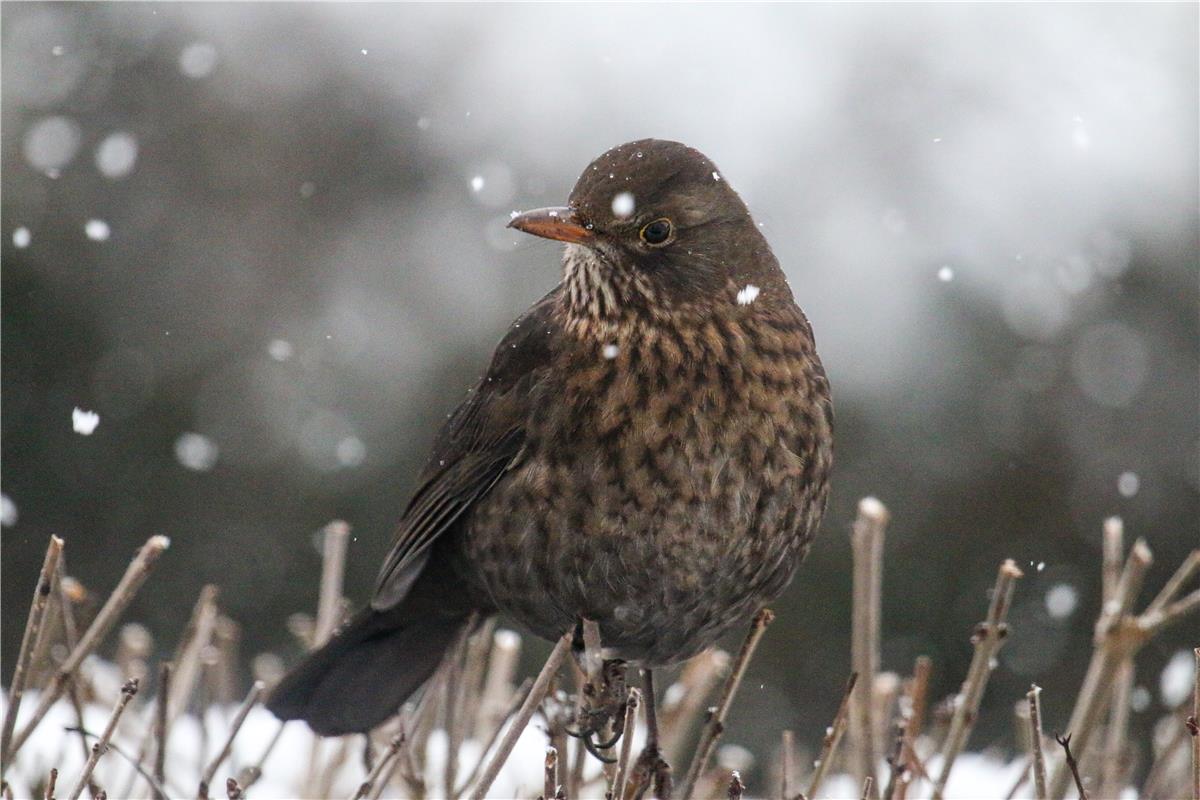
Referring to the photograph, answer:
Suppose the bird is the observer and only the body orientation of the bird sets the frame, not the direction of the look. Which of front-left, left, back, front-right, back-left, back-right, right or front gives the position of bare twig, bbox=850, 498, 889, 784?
left

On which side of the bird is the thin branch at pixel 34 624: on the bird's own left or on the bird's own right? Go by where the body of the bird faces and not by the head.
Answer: on the bird's own right

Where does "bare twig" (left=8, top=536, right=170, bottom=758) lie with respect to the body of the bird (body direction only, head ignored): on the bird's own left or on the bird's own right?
on the bird's own right

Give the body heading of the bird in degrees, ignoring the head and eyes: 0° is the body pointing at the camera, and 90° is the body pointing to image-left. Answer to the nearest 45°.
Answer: approximately 315°

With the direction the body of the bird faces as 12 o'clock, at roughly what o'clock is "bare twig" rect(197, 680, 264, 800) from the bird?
The bare twig is roughly at 4 o'clock from the bird.
